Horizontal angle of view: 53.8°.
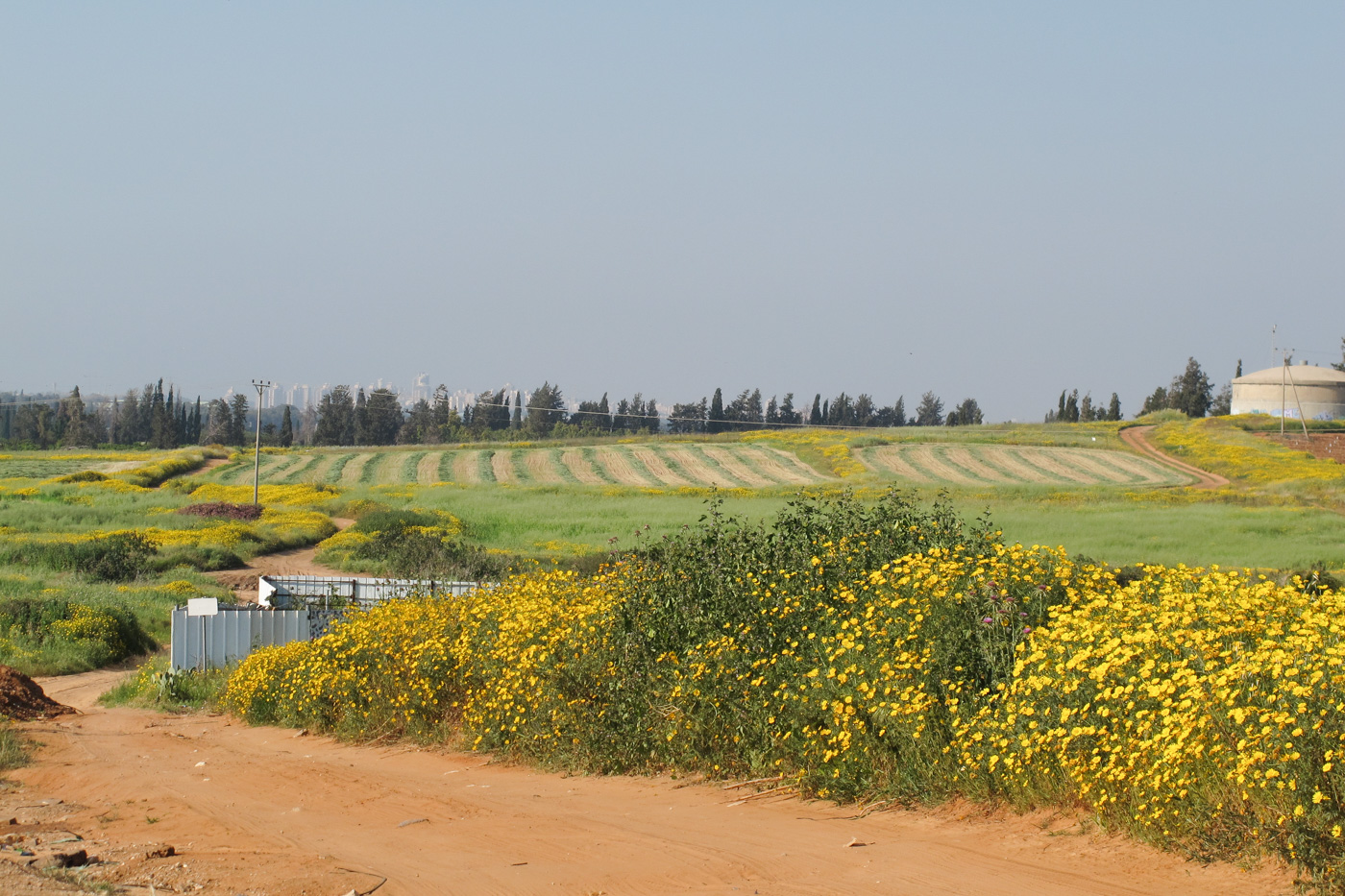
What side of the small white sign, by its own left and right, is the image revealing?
front

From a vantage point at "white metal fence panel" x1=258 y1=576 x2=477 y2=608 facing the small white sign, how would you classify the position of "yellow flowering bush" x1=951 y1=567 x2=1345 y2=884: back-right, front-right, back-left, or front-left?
front-left

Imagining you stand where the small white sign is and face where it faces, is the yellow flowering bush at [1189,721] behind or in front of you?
in front

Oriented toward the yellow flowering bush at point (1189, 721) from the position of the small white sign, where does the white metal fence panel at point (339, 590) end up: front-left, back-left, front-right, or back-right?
back-left

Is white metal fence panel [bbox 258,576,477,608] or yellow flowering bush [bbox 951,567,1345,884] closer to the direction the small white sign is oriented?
the yellow flowering bush

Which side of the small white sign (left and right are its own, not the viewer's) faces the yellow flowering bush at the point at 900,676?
front

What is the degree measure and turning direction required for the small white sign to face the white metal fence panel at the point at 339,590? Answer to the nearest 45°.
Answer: approximately 135° to its left

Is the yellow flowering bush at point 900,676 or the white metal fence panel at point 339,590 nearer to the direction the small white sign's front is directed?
the yellow flowering bush
